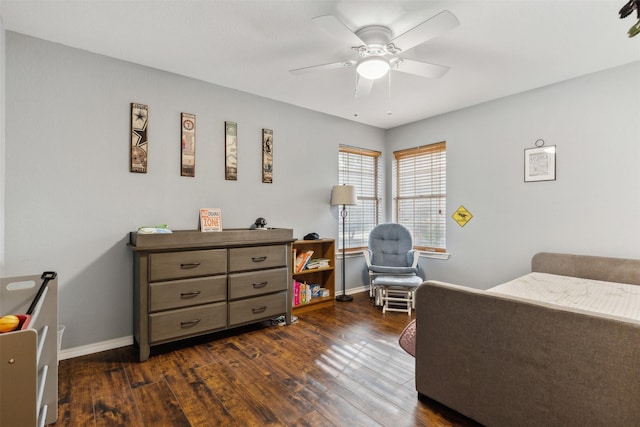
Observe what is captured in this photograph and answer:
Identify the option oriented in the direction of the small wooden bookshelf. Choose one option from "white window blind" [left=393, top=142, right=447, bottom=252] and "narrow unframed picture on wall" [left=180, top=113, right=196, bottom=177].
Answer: the white window blind

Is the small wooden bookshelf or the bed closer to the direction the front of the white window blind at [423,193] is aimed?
the small wooden bookshelf

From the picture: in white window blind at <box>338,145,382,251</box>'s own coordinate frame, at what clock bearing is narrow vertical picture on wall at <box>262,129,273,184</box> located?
The narrow vertical picture on wall is roughly at 3 o'clock from the white window blind.

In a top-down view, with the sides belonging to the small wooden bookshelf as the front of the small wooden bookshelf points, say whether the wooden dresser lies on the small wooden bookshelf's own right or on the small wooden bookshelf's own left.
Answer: on the small wooden bookshelf's own right

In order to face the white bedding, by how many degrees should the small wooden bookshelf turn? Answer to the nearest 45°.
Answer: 0° — it already faces it

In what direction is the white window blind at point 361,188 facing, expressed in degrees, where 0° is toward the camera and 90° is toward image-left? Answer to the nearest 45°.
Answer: approximately 315°

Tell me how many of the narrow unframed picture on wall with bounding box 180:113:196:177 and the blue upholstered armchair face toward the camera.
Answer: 2

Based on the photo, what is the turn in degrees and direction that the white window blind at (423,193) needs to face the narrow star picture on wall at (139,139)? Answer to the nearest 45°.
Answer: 0° — it already faces it

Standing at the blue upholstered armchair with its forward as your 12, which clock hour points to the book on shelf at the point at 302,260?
The book on shelf is roughly at 2 o'clock from the blue upholstered armchair.

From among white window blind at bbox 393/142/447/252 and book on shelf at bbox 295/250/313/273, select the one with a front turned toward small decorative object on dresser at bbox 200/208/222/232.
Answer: the white window blind

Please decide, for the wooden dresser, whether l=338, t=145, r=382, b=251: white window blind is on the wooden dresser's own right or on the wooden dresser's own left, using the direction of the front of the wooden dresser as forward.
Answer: on the wooden dresser's own left

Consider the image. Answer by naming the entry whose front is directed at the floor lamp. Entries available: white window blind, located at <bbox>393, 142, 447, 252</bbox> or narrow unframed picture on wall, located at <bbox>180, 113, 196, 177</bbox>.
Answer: the white window blind
